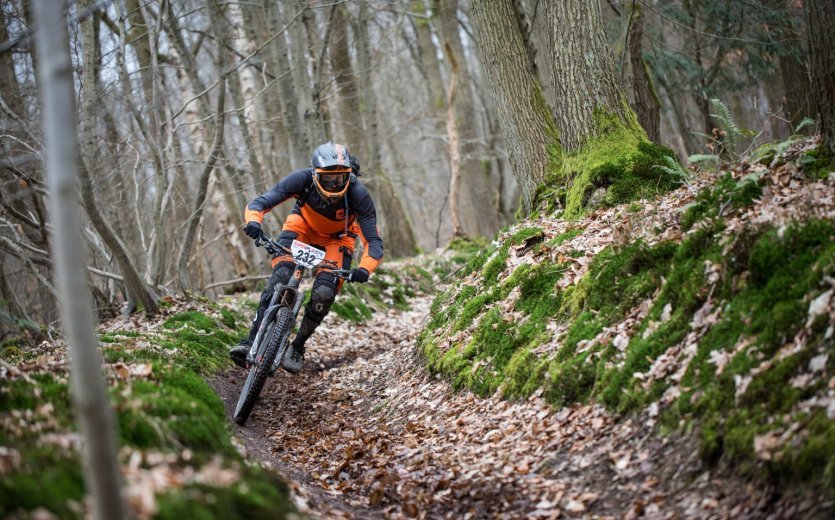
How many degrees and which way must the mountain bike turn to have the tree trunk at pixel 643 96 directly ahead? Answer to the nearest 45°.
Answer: approximately 135° to its left

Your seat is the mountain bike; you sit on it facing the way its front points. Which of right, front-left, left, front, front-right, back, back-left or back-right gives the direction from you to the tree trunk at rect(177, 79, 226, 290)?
back

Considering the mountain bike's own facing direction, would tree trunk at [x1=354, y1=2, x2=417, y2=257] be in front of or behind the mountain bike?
behind

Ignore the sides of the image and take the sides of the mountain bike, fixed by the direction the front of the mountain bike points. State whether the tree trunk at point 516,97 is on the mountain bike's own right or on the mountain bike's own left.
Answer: on the mountain bike's own left

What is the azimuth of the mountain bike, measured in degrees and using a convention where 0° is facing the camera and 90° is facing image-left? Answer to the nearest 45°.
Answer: approximately 0°

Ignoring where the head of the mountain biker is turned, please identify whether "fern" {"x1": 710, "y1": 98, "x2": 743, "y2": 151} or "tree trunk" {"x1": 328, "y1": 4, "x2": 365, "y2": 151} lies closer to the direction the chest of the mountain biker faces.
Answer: the fern

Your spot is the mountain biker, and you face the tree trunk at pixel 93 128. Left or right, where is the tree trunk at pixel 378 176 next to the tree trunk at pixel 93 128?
right

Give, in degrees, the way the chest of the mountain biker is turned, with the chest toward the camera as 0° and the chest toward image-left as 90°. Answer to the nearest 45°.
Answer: approximately 0°

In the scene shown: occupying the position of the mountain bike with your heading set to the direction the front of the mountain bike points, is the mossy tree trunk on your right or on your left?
on your left
